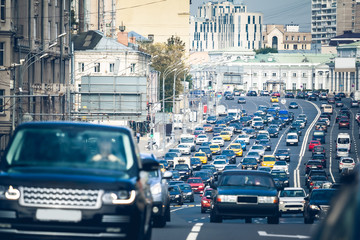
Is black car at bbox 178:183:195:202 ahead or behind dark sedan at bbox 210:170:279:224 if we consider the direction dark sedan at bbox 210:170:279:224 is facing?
behind

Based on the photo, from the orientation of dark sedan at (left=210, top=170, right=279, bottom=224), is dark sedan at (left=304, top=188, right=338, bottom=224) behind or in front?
behind

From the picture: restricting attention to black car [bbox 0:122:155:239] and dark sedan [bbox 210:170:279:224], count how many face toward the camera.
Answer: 2

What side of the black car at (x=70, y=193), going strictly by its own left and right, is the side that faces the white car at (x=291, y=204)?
back

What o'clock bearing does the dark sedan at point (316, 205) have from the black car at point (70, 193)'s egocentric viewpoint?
The dark sedan is roughly at 7 o'clock from the black car.

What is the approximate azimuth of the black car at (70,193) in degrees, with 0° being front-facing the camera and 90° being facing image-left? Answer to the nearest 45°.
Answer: approximately 0°

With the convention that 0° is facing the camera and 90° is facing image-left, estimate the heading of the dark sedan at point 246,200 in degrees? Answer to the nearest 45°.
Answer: approximately 0°

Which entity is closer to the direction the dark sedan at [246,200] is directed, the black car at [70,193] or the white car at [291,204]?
the black car

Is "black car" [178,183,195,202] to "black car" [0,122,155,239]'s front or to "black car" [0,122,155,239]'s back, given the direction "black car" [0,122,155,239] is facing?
to the back
